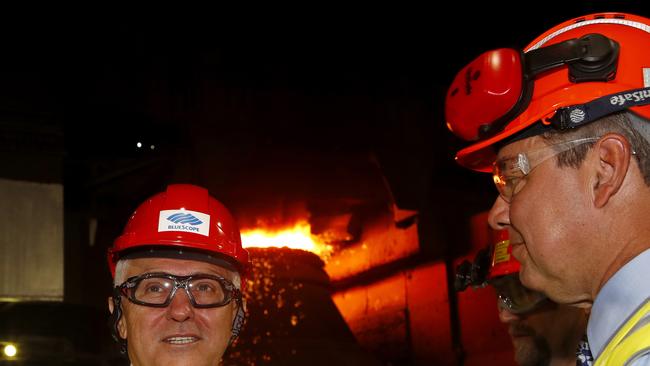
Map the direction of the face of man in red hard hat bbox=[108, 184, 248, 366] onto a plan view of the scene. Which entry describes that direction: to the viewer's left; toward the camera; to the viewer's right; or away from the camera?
toward the camera

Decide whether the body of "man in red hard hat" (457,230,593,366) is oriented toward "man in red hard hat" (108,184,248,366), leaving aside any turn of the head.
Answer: yes

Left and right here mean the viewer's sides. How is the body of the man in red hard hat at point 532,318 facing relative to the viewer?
facing the viewer and to the left of the viewer

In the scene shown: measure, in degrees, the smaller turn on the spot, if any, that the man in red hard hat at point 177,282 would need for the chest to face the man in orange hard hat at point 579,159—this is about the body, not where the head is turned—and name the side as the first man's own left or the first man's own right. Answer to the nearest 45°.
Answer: approximately 45° to the first man's own left

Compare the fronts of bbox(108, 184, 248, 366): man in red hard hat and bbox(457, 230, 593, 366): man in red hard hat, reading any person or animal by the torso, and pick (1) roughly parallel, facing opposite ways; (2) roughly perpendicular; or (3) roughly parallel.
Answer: roughly perpendicular

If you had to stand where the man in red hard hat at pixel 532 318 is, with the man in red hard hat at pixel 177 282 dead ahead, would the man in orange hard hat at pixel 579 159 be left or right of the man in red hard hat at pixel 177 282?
left

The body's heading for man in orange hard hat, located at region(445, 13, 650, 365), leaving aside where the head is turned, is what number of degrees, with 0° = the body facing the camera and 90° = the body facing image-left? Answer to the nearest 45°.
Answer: approximately 90°

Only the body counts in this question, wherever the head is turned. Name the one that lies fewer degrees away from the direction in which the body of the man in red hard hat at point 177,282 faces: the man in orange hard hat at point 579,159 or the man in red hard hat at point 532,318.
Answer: the man in orange hard hat

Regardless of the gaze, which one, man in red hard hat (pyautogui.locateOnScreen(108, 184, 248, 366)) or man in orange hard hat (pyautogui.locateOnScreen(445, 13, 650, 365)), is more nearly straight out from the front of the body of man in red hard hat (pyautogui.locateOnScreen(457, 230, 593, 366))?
the man in red hard hat

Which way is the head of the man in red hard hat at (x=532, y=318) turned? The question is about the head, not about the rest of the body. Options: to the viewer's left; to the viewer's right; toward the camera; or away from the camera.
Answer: to the viewer's left

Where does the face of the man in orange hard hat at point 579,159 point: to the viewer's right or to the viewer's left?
to the viewer's left

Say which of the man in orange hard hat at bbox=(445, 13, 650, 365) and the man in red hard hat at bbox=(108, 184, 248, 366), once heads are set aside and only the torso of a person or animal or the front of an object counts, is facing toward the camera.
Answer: the man in red hard hat

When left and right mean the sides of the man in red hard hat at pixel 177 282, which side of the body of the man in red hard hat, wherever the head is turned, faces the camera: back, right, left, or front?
front

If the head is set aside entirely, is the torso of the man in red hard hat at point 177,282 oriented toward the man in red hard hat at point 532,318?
no

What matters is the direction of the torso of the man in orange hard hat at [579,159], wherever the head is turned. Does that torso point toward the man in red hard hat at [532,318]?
no
